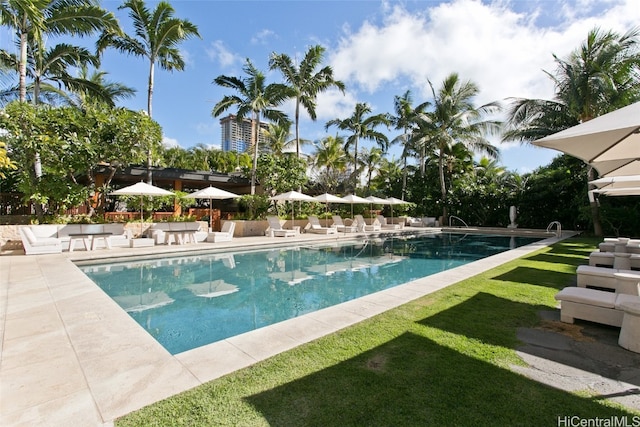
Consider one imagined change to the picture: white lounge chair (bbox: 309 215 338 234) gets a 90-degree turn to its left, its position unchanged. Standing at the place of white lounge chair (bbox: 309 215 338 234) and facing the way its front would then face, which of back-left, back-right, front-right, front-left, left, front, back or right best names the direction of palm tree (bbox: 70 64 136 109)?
back-left

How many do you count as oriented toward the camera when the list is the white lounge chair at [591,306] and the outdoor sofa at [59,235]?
1

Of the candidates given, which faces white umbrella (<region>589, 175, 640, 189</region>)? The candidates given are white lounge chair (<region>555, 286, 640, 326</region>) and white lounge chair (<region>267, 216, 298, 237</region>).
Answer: white lounge chair (<region>267, 216, 298, 237</region>)

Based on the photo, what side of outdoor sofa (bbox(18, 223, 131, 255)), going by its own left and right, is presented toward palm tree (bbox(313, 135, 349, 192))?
left

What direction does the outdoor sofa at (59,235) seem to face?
toward the camera

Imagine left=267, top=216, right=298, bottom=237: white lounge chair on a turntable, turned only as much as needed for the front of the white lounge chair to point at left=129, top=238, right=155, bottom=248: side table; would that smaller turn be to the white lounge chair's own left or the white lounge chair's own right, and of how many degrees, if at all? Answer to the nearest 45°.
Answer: approximately 90° to the white lounge chair's own right

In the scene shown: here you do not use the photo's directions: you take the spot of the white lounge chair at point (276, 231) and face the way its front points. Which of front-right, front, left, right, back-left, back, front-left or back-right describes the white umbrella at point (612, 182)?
front

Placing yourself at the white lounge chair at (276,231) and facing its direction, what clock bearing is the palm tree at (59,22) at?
The palm tree is roughly at 4 o'clock from the white lounge chair.

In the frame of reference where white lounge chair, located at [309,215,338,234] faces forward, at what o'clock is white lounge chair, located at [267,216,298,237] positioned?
white lounge chair, located at [267,216,298,237] is roughly at 3 o'clock from white lounge chair, located at [309,215,338,234].

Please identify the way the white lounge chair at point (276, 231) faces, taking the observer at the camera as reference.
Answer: facing the viewer and to the right of the viewer

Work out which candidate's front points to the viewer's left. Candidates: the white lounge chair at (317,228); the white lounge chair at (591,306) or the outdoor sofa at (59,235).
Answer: the white lounge chair at (591,306)

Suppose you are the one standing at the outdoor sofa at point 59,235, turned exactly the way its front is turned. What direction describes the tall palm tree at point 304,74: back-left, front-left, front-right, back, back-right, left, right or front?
left

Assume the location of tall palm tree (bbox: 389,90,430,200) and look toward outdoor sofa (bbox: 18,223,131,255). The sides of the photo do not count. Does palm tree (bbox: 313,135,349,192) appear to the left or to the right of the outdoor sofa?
right

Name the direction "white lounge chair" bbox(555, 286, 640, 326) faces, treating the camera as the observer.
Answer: facing to the left of the viewer
